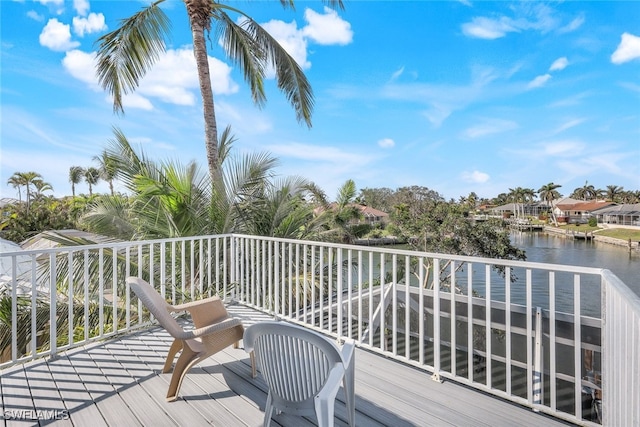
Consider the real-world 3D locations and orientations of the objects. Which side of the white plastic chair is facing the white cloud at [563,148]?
front

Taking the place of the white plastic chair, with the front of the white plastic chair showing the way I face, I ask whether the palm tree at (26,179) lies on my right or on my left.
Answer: on my left

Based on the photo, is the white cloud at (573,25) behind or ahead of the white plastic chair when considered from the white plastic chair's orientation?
ahead

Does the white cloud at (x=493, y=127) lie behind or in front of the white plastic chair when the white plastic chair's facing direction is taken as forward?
in front

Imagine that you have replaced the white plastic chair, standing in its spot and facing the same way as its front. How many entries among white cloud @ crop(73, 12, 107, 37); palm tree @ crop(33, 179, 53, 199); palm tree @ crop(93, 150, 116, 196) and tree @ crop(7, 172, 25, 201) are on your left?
4

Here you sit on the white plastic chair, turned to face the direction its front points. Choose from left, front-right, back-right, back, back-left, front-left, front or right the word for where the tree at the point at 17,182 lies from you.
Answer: left

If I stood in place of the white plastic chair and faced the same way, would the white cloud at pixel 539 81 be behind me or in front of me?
in front

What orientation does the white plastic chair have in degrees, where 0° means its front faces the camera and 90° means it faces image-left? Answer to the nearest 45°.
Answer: approximately 225°

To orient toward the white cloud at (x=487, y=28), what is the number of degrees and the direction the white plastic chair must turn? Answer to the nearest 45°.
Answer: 0° — it already faces it

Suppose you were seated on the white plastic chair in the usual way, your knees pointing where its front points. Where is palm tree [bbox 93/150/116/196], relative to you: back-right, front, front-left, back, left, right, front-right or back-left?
left
